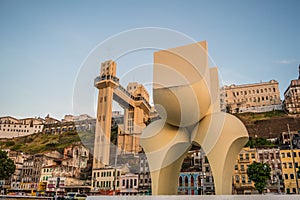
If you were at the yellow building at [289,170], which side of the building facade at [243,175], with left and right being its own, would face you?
left

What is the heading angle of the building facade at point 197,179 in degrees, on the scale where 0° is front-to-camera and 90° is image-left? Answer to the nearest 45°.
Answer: approximately 0°

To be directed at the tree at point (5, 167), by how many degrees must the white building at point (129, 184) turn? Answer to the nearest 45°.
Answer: approximately 90° to its right

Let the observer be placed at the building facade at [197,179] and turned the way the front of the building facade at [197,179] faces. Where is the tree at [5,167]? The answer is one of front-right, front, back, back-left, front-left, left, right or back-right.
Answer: right

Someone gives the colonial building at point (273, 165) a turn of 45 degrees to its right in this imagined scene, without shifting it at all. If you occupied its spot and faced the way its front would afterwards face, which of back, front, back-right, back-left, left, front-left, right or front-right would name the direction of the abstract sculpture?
front-left

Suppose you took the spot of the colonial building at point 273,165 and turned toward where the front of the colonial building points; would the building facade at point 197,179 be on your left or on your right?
on your right

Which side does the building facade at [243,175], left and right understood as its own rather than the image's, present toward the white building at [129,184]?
right

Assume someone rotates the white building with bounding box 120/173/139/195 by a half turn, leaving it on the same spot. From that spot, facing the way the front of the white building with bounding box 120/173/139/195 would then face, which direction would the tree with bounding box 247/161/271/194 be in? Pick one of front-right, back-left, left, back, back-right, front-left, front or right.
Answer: back-right

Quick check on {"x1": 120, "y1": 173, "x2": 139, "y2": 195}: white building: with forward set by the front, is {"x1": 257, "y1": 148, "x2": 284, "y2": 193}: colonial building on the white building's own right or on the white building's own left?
on the white building's own left
